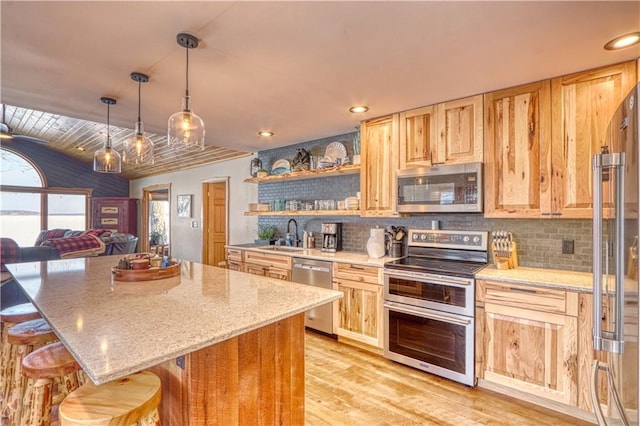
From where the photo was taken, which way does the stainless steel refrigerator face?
to the viewer's left

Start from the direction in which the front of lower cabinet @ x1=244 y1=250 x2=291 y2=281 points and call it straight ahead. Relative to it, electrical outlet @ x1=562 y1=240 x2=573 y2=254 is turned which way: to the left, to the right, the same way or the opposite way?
the same way

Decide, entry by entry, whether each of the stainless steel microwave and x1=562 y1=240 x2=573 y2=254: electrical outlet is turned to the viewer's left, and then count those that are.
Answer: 0

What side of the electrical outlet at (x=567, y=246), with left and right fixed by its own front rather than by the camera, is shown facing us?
front

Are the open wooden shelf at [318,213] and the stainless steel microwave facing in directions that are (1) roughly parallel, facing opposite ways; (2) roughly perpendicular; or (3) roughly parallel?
roughly parallel

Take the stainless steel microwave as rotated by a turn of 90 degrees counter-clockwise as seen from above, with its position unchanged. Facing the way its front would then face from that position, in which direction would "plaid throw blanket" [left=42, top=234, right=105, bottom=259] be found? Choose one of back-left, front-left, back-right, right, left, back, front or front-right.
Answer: back

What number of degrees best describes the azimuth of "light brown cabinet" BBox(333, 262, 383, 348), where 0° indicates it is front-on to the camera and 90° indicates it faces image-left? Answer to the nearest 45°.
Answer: approximately 45°

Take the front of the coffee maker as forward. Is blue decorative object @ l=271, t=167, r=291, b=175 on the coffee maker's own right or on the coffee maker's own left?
on the coffee maker's own right

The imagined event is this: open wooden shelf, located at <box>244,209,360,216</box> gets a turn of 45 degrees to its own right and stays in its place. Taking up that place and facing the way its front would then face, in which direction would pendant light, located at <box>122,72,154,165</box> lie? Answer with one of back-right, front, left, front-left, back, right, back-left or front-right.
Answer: front-left

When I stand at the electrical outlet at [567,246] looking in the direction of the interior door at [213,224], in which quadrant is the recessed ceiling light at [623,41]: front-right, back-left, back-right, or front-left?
back-left

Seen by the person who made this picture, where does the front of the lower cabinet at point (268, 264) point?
facing the viewer and to the left of the viewer

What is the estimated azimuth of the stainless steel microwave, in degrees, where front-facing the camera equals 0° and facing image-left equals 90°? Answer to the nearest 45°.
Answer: approximately 0°

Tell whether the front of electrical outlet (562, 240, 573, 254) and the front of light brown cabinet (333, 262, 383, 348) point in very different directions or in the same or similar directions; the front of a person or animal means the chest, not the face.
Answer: same or similar directions

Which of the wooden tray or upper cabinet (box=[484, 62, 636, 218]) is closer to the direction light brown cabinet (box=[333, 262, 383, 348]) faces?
the wooden tray
